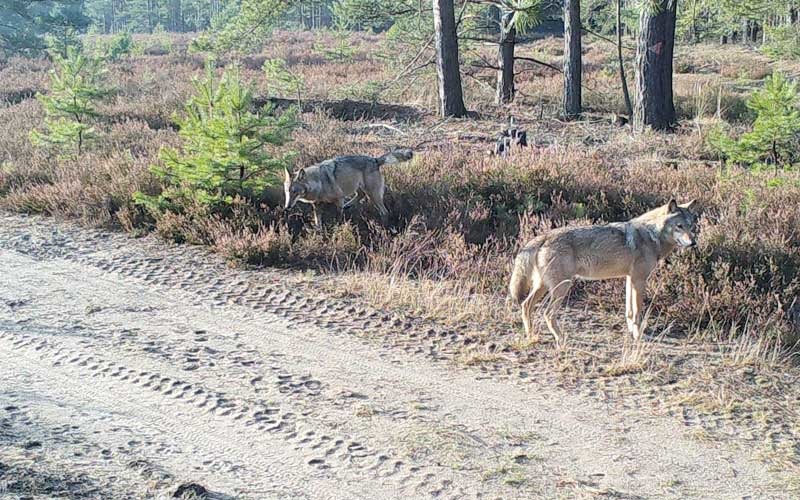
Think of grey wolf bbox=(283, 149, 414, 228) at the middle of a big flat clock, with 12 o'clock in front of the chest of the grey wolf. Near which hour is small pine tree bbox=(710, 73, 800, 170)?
The small pine tree is roughly at 6 o'clock from the grey wolf.

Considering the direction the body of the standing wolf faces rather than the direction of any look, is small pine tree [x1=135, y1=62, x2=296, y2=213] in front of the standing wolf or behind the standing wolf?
behind

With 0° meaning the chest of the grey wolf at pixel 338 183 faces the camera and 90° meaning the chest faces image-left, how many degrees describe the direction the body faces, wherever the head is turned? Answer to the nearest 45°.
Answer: approximately 90°

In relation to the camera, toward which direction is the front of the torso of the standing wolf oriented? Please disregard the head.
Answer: to the viewer's right

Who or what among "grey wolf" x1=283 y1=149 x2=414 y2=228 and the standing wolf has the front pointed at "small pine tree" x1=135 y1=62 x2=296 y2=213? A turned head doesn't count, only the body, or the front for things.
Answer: the grey wolf

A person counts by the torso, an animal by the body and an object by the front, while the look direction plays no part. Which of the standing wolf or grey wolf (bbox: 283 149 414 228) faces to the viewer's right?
the standing wolf

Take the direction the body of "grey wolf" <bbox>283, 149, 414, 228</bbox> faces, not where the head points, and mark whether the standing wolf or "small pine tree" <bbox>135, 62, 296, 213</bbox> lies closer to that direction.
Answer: the small pine tree

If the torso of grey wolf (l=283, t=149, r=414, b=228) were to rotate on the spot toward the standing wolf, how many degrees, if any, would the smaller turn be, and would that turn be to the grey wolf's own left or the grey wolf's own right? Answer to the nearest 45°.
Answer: approximately 135° to the grey wolf's own left

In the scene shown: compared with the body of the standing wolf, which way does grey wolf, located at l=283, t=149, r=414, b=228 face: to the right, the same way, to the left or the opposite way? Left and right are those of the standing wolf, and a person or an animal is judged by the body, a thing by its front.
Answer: the opposite way
